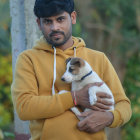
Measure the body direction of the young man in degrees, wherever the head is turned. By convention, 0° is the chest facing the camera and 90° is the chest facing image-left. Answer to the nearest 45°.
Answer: approximately 0°
